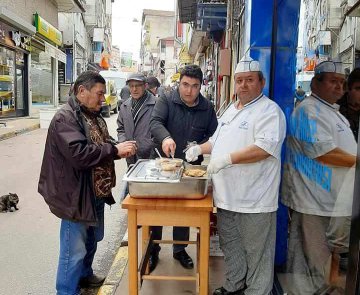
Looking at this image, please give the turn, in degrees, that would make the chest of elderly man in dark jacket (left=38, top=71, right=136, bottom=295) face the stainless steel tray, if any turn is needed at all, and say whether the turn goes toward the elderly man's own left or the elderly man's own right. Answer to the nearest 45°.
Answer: approximately 45° to the elderly man's own right

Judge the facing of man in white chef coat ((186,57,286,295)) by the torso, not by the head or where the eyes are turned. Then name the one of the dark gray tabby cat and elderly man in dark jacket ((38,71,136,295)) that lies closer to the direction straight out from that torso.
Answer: the elderly man in dark jacket

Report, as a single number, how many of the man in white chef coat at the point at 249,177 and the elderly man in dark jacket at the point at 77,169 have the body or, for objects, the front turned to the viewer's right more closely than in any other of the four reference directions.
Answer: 1

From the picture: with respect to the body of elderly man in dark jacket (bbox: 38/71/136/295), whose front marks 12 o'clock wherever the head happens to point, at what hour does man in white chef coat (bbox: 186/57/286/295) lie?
The man in white chef coat is roughly at 1 o'clock from the elderly man in dark jacket.

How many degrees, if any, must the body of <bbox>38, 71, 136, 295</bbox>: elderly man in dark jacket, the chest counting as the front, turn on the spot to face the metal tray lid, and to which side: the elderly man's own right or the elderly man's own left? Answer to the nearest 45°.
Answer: approximately 45° to the elderly man's own right

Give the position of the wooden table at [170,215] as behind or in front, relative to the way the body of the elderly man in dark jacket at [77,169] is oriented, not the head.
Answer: in front

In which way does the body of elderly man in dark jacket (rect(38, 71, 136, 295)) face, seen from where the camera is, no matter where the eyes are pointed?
to the viewer's right

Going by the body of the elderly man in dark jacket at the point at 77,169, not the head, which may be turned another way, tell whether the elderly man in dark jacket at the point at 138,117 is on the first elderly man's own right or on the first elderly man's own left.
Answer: on the first elderly man's own left

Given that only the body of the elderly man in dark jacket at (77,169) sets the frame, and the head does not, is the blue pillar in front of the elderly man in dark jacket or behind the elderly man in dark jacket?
in front

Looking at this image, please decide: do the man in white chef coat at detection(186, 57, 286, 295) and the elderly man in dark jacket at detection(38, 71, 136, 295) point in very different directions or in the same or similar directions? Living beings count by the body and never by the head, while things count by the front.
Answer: very different directions

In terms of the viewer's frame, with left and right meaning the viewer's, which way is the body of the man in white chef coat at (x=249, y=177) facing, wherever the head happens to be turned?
facing the viewer and to the left of the viewer

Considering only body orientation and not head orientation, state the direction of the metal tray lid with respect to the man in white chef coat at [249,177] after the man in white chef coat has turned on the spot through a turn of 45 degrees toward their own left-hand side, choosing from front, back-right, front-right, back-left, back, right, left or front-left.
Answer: right

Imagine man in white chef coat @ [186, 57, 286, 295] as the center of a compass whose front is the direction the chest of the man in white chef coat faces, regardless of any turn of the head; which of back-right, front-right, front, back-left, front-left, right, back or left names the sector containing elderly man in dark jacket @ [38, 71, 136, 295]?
front-right

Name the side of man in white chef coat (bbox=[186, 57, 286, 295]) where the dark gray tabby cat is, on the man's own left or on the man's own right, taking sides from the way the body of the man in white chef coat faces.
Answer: on the man's own right
